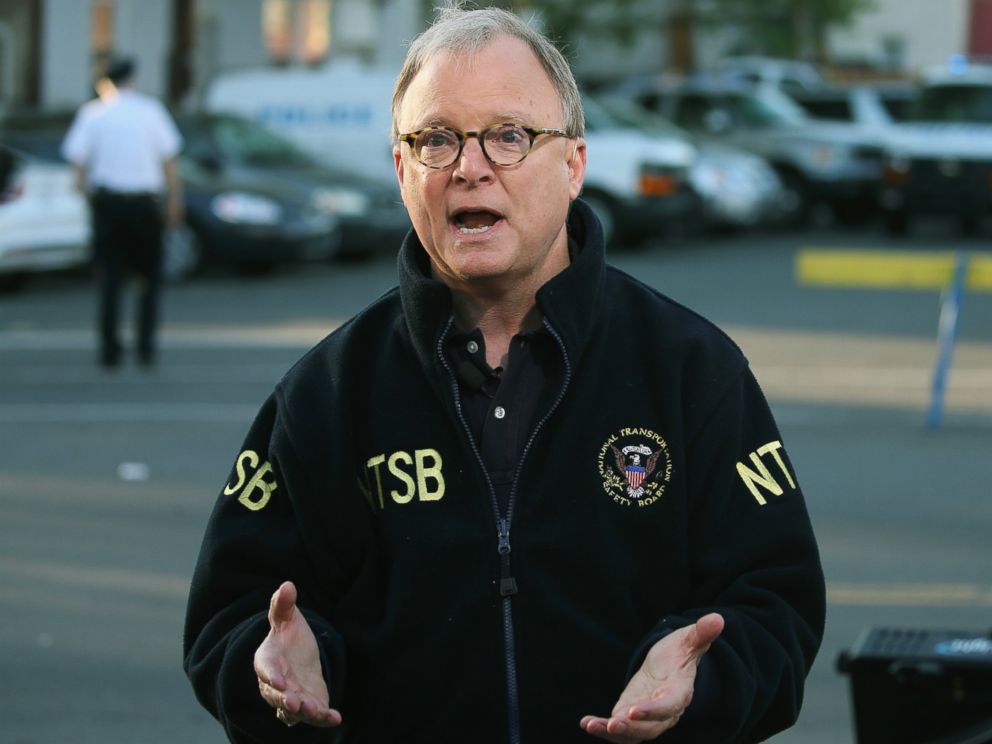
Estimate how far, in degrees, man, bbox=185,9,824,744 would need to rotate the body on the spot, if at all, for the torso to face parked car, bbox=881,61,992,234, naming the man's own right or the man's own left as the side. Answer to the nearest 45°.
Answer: approximately 180°

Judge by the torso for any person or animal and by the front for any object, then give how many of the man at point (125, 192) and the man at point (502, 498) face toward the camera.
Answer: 1

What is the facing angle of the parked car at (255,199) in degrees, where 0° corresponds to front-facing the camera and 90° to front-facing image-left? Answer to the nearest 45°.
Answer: approximately 315°

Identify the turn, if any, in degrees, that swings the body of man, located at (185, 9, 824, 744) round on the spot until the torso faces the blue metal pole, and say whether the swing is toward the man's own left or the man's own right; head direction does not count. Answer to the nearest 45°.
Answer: approximately 180°

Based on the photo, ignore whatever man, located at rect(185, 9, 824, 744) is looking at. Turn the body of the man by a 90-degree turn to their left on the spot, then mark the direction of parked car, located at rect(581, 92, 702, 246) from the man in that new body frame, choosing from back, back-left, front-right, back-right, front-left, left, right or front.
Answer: left

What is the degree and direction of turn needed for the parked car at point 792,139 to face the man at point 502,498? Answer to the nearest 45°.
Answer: approximately 45° to its right

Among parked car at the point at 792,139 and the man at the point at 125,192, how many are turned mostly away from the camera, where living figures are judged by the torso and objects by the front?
1

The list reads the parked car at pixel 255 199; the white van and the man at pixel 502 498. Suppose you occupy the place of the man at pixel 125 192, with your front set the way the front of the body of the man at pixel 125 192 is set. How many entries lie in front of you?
2

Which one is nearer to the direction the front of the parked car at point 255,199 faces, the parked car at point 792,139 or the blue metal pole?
the blue metal pole

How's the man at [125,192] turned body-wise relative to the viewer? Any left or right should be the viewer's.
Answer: facing away from the viewer

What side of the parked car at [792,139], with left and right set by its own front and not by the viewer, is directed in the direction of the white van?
right

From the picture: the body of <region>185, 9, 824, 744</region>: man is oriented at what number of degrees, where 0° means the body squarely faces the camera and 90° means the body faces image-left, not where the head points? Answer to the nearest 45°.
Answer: approximately 0°
